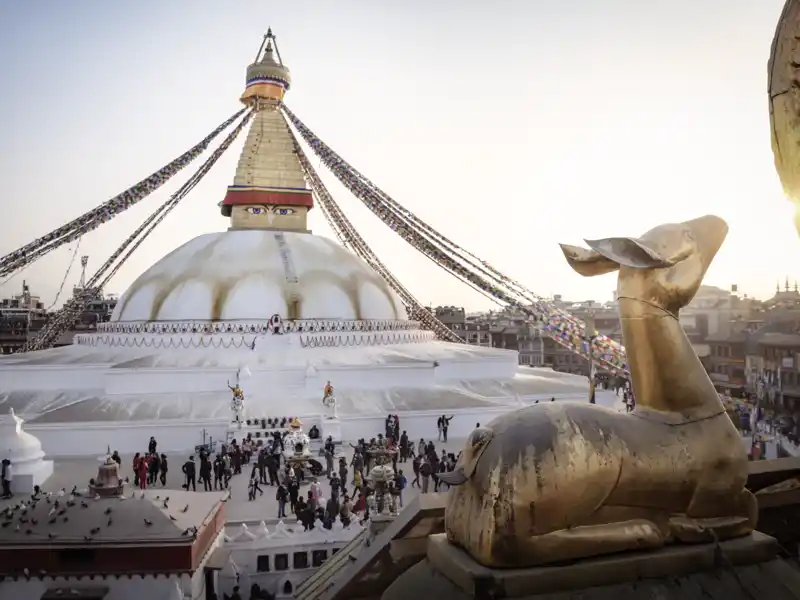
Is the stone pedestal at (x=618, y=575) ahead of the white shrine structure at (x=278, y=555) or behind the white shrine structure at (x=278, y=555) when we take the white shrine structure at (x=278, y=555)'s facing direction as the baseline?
ahead

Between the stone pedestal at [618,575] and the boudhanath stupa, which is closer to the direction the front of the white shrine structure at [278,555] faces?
the stone pedestal

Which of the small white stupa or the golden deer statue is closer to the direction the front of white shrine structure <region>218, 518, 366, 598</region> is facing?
the golden deer statue

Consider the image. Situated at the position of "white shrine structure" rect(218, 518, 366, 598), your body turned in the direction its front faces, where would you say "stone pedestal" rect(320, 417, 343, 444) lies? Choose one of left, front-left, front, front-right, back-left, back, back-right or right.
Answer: back

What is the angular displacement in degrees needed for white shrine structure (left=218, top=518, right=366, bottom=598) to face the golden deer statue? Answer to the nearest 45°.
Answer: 0° — it already faces it

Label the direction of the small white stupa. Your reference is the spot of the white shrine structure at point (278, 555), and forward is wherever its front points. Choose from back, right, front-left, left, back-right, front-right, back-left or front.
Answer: back-right

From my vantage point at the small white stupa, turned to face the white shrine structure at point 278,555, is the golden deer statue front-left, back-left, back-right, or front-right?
front-right

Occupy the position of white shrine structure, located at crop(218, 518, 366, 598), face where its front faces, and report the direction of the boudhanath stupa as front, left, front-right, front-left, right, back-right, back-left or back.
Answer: back

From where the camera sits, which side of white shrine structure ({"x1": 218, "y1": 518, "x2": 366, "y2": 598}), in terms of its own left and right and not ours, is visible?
front
